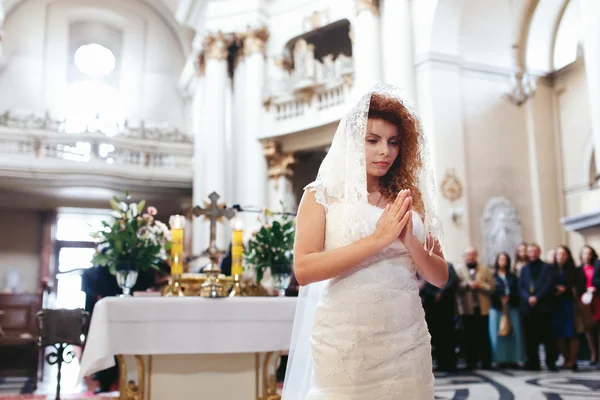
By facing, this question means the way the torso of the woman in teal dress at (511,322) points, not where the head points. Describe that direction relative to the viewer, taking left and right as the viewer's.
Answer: facing the viewer

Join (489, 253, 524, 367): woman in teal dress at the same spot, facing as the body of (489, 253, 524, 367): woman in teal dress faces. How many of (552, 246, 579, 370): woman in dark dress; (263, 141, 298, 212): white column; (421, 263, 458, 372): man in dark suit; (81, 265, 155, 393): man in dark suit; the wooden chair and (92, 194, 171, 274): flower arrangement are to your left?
1

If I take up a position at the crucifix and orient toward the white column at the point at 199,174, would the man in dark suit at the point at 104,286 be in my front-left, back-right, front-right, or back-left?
front-left

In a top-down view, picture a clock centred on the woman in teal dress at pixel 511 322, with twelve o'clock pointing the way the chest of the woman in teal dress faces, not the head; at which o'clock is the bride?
The bride is roughly at 12 o'clock from the woman in teal dress.

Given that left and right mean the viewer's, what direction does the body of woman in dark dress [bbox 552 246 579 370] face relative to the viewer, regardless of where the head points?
facing the viewer and to the left of the viewer

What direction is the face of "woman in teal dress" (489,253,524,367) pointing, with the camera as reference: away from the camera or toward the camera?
toward the camera

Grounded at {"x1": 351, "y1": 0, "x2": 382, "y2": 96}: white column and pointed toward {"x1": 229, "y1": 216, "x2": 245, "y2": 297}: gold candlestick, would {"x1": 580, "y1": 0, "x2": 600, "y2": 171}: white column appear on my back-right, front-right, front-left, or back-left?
front-left

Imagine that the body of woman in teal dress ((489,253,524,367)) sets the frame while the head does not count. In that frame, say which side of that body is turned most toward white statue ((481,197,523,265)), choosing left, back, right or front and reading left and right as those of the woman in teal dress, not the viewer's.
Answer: back
